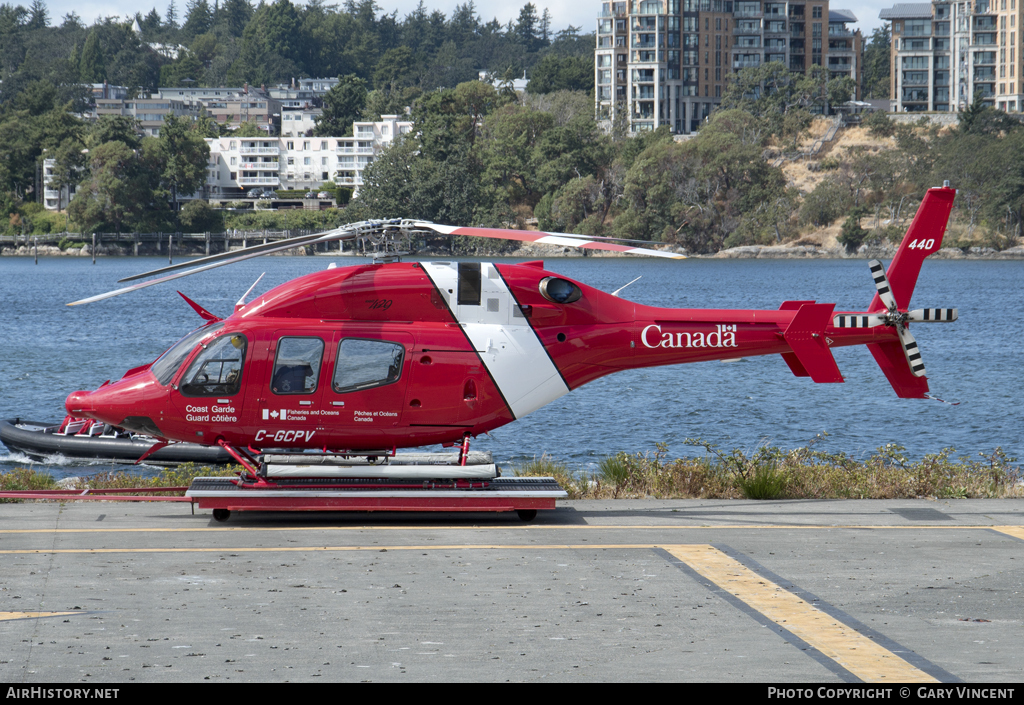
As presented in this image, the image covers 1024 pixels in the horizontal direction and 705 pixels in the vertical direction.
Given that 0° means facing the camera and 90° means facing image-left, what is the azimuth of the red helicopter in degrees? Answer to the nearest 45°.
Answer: approximately 90°
